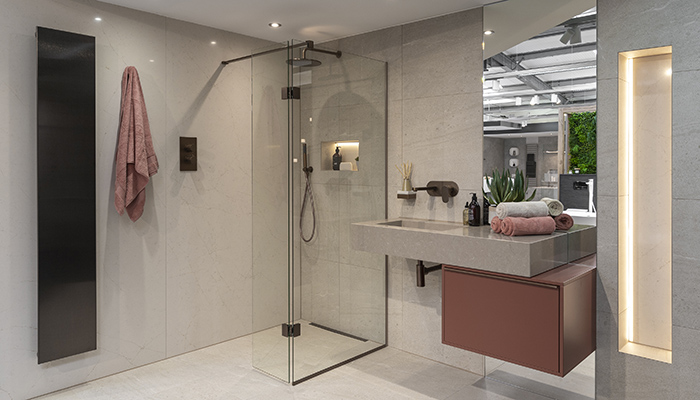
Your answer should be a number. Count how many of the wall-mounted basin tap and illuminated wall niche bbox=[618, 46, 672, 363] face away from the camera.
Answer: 0

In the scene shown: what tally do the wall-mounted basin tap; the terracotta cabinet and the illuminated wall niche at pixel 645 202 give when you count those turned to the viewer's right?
0

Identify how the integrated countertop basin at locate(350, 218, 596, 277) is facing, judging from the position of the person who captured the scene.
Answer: facing the viewer and to the left of the viewer

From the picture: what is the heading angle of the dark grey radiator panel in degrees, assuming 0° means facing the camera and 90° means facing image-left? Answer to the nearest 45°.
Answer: approximately 315°

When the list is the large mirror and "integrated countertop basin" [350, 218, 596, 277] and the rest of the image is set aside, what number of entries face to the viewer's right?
0

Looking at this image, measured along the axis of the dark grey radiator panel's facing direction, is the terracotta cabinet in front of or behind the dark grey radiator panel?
in front
